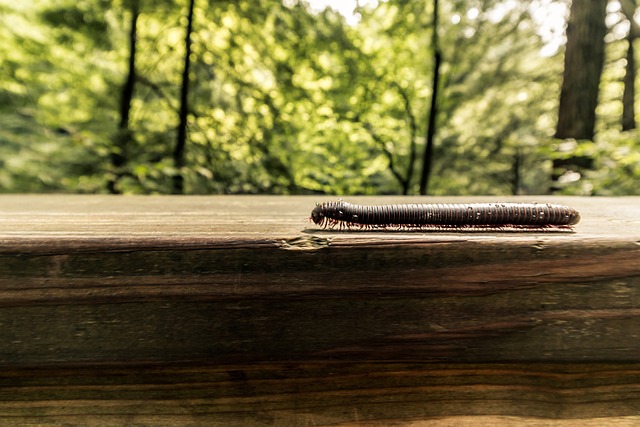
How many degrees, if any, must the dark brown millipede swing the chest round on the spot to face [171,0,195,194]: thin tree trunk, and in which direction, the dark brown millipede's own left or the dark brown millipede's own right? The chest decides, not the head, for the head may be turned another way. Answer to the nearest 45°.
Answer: approximately 45° to the dark brown millipede's own right

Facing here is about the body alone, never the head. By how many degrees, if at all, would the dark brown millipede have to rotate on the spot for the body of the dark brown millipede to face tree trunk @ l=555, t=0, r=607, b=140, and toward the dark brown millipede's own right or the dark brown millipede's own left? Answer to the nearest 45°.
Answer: approximately 90° to the dark brown millipede's own right

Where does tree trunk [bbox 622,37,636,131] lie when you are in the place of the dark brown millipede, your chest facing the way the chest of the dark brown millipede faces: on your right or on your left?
on your right

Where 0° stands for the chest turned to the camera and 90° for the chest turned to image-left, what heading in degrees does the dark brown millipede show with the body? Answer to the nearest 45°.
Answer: approximately 90°

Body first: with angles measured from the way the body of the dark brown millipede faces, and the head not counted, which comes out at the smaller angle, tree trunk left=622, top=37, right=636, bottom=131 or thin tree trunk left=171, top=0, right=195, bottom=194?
the thin tree trunk
